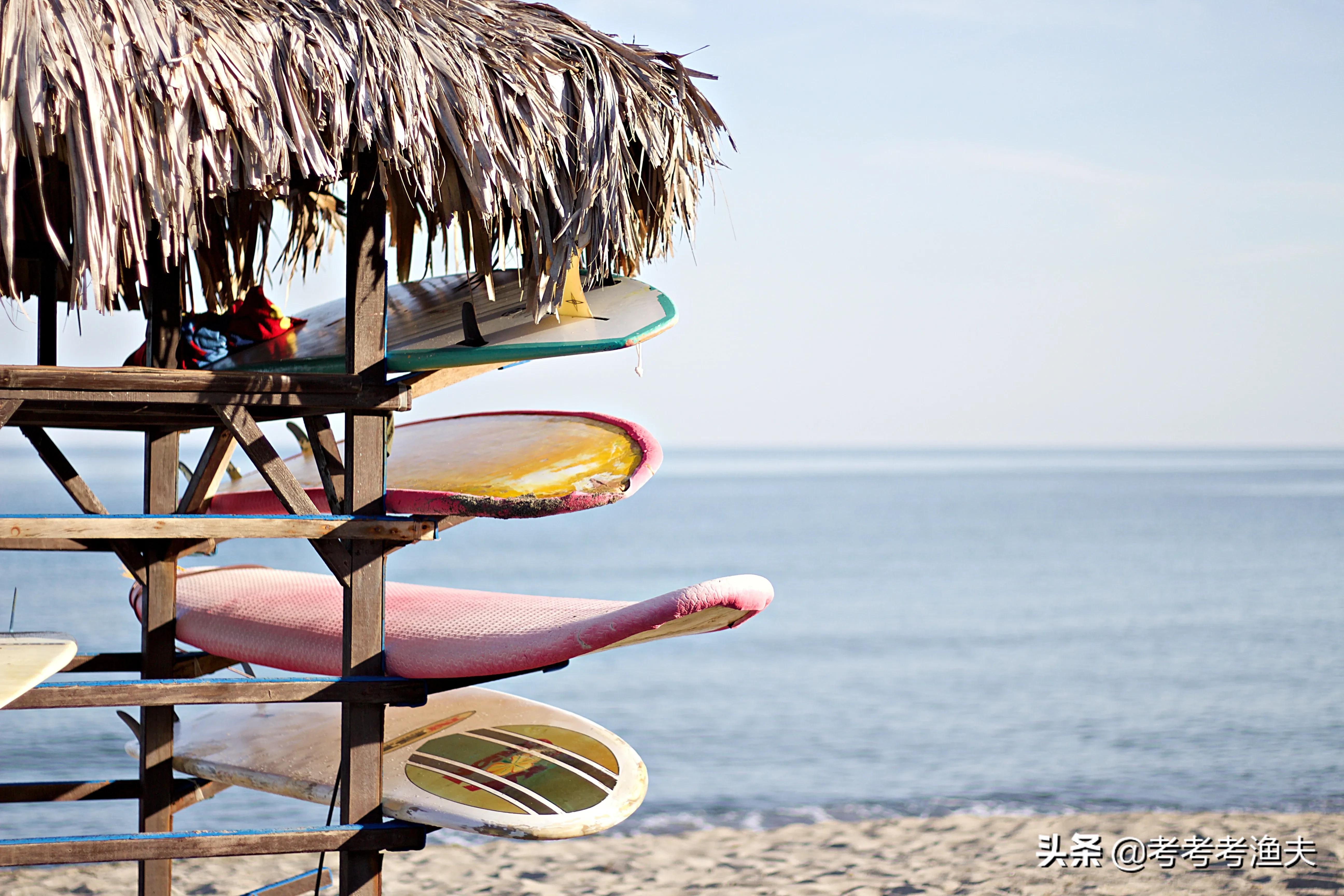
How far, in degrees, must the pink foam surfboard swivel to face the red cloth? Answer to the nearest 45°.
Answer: approximately 135° to its left

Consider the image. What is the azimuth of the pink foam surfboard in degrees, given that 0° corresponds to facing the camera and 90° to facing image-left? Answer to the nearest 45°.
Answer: approximately 270°

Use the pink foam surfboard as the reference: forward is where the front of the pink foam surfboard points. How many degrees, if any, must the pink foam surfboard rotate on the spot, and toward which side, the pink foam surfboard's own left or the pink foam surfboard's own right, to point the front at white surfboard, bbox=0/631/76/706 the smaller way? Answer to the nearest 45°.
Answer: approximately 135° to the pink foam surfboard's own right
